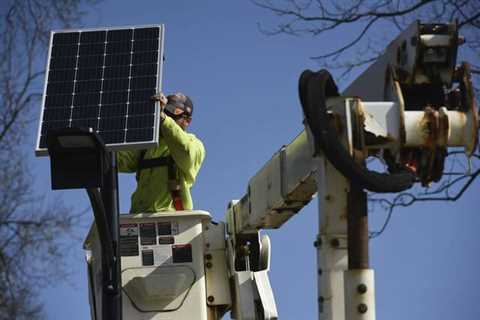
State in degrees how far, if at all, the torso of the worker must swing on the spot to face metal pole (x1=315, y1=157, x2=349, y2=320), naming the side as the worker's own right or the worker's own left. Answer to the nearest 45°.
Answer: approximately 45° to the worker's own left

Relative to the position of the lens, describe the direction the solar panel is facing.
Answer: facing the viewer

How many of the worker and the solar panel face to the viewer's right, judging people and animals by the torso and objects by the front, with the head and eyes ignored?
0

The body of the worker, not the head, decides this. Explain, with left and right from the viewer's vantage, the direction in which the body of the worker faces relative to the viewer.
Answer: facing the viewer and to the left of the viewer
